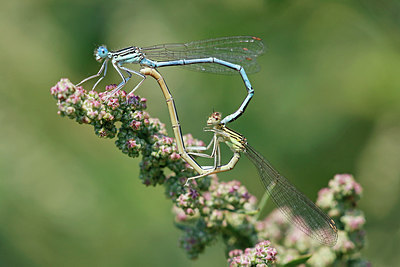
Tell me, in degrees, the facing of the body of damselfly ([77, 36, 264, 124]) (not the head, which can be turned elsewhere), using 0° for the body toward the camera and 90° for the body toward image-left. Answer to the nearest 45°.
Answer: approximately 90°
